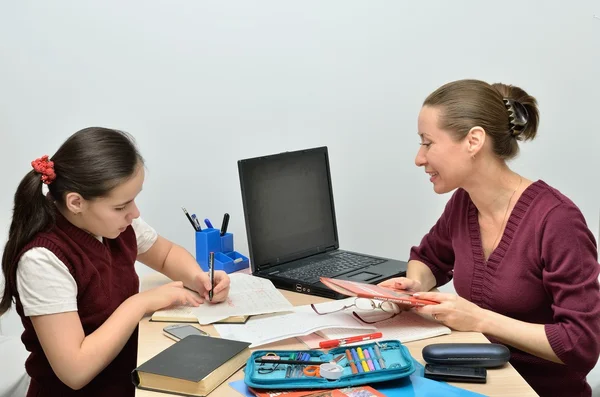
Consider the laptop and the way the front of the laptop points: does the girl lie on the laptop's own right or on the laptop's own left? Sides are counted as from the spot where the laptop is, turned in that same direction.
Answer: on the laptop's own right

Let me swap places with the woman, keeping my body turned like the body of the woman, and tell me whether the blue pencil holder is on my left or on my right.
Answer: on my right

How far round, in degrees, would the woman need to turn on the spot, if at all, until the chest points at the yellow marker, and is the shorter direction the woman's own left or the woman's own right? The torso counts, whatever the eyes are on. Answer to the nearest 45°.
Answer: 0° — they already face it

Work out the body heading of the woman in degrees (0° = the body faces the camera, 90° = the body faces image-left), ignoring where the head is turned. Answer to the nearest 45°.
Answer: approximately 45°

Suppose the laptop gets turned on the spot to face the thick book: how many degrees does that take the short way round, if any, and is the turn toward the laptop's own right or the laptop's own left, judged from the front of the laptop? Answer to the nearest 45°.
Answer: approximately 45° to the laptop's own right

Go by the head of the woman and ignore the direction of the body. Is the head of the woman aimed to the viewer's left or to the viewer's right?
to the viewer's left
